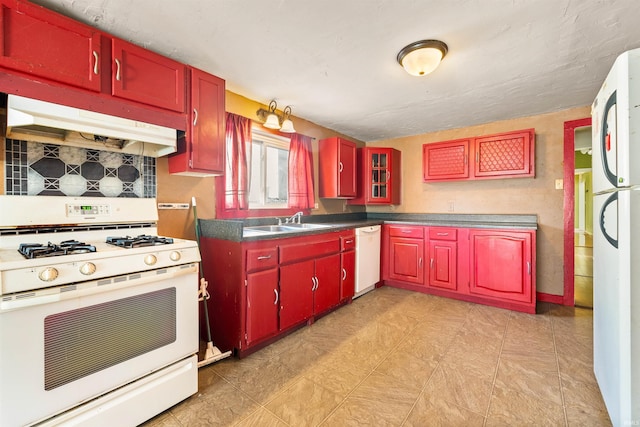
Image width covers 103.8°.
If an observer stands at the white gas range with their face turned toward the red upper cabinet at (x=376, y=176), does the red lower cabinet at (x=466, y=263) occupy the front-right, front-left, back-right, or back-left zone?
front-right

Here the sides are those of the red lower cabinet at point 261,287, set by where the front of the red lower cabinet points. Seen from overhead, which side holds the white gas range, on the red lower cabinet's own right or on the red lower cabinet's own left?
on the red lower cabinet's own right

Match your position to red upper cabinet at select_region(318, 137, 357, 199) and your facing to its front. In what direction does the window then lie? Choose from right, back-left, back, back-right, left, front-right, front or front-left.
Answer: right

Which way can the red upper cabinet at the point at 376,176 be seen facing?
toward the camera

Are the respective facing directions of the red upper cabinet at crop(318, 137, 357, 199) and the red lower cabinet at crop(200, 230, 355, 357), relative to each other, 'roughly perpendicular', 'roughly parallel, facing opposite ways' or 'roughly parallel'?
roughly parallel

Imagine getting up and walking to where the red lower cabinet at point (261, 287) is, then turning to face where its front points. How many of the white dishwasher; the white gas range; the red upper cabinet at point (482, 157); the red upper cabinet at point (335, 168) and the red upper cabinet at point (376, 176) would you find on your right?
1

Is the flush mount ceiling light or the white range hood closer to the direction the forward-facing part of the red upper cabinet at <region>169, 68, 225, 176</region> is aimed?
the flush mount ceiling light

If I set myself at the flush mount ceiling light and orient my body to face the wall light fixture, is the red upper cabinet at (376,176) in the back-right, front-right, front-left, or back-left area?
front-right

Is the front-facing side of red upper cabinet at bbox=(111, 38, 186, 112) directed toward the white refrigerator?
yes

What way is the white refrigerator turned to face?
to the viewer's left

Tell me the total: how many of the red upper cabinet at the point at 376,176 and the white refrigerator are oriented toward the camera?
1

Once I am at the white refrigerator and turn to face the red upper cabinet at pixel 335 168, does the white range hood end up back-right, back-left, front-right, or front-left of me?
front-left

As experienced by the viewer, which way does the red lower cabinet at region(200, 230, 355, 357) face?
facing the viewer and to the right of the viewer

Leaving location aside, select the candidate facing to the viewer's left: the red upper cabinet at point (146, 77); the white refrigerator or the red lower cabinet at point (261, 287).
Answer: the white refrigerator

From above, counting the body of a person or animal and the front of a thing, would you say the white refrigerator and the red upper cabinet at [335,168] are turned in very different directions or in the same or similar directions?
very different directions

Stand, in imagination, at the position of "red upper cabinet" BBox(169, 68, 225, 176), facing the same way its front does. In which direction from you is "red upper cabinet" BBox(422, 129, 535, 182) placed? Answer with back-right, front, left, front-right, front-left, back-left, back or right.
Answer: front-left

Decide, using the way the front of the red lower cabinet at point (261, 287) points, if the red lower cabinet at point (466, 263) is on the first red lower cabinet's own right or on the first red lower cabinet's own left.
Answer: on the first red lower cabinet's own left

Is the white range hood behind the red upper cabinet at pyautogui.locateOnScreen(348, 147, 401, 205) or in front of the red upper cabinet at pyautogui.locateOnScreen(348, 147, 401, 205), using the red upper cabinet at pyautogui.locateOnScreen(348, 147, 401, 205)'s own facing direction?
in front

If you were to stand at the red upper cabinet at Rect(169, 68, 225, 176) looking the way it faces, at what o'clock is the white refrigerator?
The white refrigerator is roughly at 12 o'clock from the red upper cabinet.

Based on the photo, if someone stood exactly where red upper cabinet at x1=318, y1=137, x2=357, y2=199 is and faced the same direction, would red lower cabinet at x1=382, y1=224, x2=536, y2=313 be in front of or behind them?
in front
